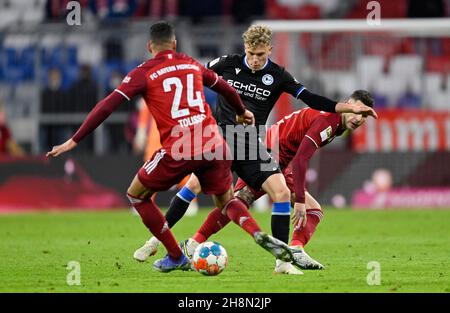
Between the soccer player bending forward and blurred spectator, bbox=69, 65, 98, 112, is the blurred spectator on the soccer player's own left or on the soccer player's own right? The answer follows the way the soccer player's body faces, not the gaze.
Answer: on the soccer player's own left

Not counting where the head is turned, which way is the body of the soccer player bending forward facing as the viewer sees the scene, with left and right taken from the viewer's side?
facing to the right of the viewer

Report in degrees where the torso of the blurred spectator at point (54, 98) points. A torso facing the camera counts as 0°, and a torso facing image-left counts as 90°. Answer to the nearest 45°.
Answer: approximately 0°

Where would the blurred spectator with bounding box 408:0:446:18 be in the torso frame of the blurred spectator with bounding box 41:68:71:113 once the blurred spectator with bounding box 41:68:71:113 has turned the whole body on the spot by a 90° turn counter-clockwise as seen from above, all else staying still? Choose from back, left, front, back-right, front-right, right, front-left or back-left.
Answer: front

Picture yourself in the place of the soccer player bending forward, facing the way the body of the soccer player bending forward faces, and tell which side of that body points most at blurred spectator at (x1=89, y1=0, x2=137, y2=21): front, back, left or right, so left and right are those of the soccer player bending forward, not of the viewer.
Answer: left

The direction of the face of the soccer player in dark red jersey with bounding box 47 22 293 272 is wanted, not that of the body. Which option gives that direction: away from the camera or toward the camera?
away from the camera

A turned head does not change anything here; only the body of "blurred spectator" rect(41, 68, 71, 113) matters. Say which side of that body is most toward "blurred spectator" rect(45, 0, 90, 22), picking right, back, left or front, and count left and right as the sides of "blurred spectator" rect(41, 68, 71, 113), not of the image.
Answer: back

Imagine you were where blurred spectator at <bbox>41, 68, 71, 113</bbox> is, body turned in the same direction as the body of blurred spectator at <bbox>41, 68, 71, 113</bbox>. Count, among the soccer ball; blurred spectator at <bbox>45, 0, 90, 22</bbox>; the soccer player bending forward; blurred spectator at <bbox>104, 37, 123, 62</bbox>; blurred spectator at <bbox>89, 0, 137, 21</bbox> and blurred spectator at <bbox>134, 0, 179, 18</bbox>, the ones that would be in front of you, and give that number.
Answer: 2

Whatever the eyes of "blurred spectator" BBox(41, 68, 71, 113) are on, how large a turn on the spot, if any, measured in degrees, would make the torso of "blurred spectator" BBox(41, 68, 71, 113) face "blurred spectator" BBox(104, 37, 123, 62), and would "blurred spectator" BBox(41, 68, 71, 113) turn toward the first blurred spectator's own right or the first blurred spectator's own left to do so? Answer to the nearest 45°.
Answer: approximately 135° to the first blurred spectator's own left

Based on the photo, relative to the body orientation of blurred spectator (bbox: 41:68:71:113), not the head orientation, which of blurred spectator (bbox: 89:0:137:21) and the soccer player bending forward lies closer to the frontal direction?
the soccer player bending forward
